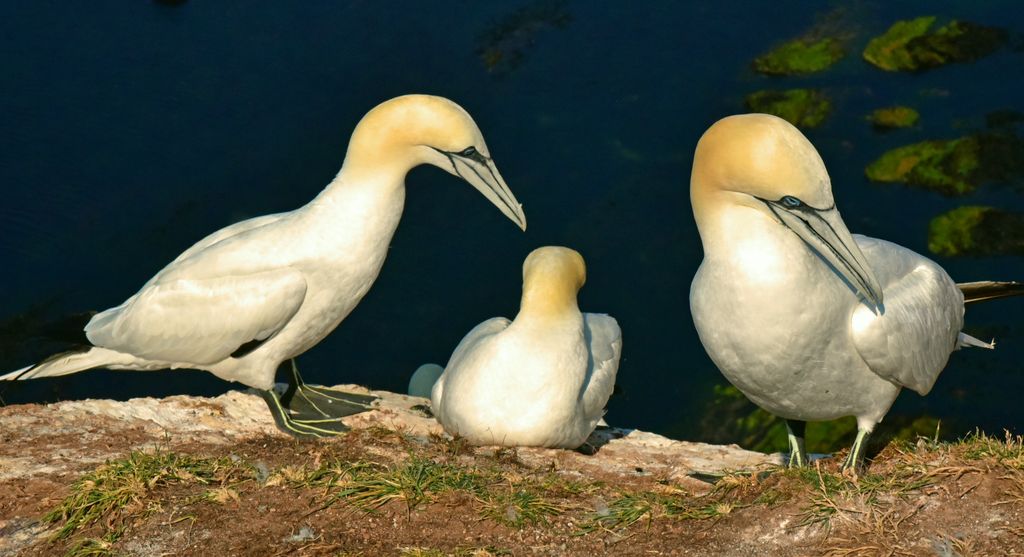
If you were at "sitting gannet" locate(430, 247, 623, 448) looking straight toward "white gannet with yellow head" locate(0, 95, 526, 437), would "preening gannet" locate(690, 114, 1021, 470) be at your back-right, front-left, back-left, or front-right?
back-left

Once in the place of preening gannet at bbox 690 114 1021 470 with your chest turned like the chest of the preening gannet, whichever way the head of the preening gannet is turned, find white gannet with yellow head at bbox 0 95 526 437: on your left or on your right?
on your right

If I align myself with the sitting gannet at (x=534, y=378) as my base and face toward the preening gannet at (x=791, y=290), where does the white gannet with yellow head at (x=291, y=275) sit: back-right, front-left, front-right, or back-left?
back-right

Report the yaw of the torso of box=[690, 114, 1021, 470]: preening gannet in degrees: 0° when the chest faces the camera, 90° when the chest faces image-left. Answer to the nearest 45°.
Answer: approximately 45°

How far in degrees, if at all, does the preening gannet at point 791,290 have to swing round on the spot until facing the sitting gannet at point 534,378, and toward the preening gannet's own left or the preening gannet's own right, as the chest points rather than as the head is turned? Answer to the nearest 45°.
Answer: approximately 90° to the preening gannet's own right

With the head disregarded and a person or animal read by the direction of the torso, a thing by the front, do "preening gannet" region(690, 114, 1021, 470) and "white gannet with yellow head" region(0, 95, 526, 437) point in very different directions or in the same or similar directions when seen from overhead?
very different directions

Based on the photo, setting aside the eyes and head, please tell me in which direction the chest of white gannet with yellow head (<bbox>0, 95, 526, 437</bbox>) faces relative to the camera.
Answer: to the viewer's right
